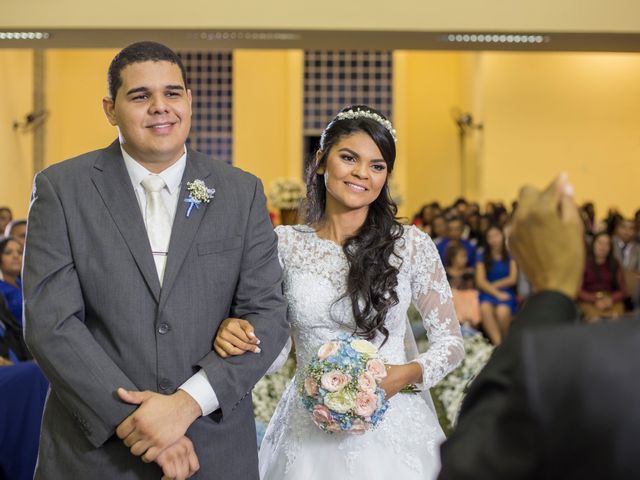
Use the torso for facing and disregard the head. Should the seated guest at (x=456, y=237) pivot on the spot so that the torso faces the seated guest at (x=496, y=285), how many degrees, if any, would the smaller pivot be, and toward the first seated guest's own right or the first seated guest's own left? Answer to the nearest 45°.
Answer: approximately 45° to the first seated guest's own left

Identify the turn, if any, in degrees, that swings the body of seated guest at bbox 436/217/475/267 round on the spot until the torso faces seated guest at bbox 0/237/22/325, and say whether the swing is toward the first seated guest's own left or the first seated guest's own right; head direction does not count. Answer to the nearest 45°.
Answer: approximately 45° to the first seated guest's own right

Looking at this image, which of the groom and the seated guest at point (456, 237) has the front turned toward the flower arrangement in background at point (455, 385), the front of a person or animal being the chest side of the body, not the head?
the seated guest

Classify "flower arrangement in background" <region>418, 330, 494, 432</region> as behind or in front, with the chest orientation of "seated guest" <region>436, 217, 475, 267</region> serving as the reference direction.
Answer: in front

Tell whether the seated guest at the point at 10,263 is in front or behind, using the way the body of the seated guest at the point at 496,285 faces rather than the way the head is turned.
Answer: in front

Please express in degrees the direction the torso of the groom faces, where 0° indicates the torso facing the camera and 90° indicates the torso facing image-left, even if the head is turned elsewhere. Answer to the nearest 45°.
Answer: approximately 0°

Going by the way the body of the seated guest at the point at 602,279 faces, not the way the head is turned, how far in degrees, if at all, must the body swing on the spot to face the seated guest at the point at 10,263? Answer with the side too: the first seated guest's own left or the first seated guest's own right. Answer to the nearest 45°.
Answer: approximately 45° to the first seated guest's own right

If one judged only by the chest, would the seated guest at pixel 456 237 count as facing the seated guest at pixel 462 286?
yes

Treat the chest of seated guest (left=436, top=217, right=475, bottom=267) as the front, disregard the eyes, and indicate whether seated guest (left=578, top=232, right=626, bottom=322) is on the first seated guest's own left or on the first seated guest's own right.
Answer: on the first seated guest's own left

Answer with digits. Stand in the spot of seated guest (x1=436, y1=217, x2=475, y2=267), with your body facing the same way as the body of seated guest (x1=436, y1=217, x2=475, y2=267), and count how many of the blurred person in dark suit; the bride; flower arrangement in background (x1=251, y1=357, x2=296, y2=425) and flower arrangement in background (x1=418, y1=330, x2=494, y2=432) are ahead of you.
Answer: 4

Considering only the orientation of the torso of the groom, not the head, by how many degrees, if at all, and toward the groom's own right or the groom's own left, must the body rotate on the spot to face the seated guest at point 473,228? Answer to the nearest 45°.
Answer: approximately 135° to the groom's own left

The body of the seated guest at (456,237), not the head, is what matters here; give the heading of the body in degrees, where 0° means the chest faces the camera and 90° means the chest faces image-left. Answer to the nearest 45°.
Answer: approximately 0°
